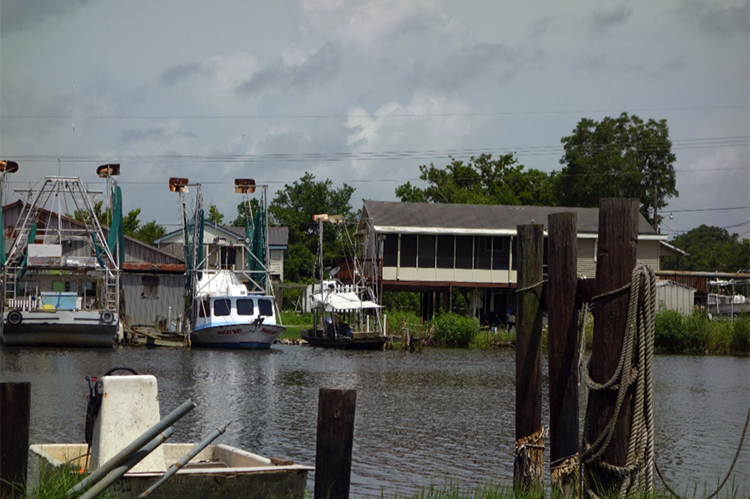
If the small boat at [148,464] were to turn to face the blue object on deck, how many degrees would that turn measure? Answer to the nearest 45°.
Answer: approximately 90° to its left

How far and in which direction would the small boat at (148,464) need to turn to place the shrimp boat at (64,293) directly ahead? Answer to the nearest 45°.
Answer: approximately 90° to its left

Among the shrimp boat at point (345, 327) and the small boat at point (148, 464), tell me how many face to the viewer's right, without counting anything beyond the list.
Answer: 1

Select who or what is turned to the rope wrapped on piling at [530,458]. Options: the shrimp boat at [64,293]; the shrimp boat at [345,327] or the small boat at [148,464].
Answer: the small boat

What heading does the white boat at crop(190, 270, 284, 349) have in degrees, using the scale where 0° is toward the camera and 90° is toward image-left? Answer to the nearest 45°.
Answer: approximately 315°

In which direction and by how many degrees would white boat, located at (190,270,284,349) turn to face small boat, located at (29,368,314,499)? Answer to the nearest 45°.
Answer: approximately 45° to its right

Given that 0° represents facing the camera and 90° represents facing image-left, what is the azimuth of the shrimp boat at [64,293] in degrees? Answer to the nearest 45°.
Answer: approximately 180°

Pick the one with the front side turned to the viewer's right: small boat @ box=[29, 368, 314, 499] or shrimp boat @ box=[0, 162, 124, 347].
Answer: the small boat

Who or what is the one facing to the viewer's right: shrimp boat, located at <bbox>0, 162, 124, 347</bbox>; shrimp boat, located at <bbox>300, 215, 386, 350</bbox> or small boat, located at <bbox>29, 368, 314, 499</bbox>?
the small boat

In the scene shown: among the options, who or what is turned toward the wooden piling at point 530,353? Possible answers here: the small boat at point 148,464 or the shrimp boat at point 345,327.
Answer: the small boat

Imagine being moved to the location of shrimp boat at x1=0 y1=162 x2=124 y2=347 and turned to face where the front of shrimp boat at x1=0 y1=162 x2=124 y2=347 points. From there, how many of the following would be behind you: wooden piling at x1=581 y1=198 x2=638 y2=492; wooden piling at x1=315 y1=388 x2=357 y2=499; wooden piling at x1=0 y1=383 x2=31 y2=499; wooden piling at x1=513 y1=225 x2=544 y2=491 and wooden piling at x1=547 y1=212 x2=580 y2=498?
5

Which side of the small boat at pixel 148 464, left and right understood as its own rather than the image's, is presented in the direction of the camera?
right
